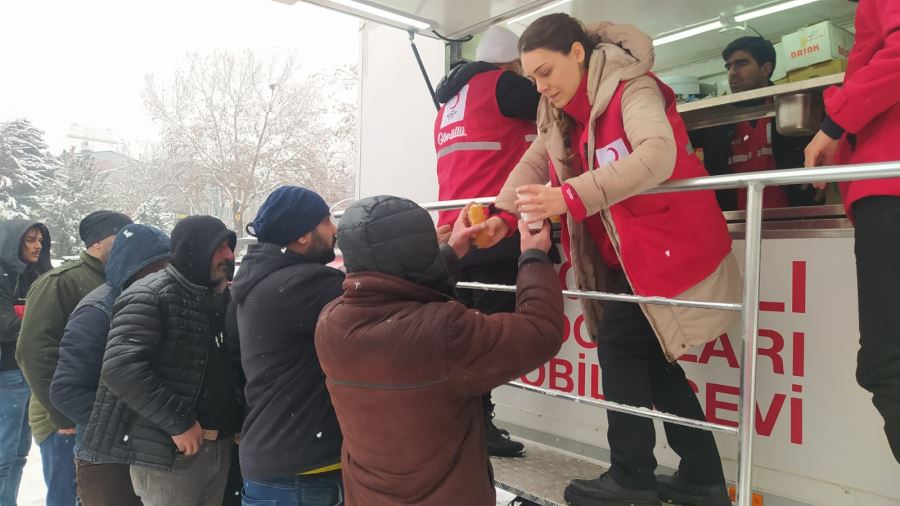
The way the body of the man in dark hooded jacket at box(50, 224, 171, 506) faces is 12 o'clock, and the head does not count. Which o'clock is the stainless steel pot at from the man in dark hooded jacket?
The stainless steel pot is roughly at 1 o'clock from the man in dark hooded jacket.

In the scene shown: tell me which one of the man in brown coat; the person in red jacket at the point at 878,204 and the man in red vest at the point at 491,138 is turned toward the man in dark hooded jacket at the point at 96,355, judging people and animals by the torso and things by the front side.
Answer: the person in red jacket at the point at 878,204

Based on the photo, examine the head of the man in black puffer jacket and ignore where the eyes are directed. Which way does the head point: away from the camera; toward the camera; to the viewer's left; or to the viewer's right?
to the viewer's right

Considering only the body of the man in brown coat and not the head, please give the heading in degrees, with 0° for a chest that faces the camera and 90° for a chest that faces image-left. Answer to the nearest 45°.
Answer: approximately 225°

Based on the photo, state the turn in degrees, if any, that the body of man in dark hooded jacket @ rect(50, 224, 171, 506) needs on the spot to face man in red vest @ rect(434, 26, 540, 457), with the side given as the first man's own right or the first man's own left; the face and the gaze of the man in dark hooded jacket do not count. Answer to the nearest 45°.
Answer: approximately 45° to the first man's own right

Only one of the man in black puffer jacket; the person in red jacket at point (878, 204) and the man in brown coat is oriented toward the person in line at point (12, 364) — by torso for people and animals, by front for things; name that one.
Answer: the person in red jacket

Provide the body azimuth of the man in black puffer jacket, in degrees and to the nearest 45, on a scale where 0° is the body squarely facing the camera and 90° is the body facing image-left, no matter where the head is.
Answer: approximately 270°

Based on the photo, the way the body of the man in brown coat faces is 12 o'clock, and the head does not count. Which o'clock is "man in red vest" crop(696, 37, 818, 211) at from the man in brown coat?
The man in red vest is roughly at 12 o'clock from the man in brown coat.

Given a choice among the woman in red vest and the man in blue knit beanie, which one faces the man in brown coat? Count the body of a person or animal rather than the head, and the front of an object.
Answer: the woman in red vest

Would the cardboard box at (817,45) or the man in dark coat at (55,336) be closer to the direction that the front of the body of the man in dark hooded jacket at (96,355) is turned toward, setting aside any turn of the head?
the cardboard box

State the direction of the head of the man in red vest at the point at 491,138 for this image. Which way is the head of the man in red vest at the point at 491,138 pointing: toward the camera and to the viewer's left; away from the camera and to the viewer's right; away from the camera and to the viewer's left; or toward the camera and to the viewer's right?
away from the camera and to the viewer's right

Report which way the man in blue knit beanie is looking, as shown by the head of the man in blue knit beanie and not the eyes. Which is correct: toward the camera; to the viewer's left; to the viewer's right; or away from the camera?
to the viewer's right

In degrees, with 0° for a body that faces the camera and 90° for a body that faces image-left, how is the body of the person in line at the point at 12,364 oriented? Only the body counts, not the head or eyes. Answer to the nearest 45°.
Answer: approximately 315°

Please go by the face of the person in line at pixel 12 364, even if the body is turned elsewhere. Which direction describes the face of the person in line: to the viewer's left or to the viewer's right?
to the viewer's right
